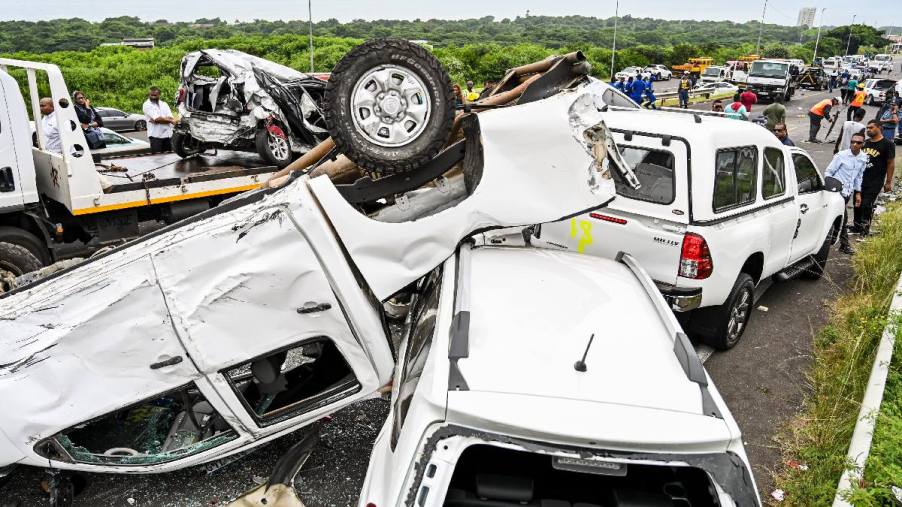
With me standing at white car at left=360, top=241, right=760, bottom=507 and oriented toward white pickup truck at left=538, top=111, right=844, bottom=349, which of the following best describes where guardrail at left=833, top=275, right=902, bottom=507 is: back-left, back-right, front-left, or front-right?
front-right

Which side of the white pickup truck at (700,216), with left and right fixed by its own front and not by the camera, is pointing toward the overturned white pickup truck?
back

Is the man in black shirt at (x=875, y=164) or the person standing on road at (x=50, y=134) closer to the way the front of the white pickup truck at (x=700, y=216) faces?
the man in black shirt

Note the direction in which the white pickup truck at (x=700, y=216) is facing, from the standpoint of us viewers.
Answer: facing away from the viewer and to the right of the viewer

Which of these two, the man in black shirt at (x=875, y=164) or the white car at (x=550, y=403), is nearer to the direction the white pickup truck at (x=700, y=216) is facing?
the man in black shirt

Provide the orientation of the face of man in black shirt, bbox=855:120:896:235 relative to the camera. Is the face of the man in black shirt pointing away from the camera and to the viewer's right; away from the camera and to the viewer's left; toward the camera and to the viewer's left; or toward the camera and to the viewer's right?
toward the camera and to the viewer's left

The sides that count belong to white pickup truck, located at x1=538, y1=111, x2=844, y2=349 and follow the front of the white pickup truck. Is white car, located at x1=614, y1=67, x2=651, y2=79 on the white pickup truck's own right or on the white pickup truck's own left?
on the white pickup truck's own left

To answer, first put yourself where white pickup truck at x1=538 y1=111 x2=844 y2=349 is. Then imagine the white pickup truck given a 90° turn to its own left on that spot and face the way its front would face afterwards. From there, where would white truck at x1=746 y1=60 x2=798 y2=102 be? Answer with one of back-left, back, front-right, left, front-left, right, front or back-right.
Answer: front-right

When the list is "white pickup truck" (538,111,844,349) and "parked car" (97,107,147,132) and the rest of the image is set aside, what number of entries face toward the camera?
0
